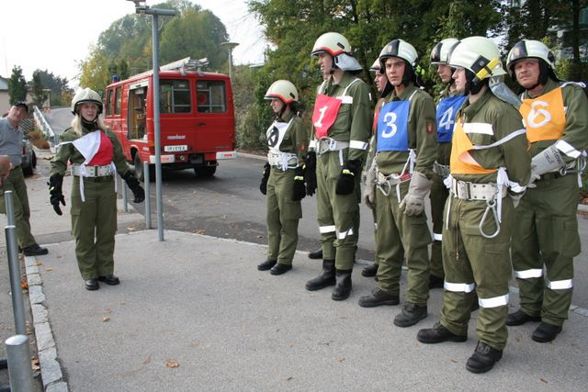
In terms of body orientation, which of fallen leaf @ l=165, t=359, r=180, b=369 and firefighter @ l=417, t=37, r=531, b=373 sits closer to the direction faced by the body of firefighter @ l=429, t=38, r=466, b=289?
the fallen leaf

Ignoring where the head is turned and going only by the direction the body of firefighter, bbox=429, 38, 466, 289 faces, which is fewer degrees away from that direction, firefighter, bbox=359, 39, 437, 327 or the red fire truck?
the firefighter

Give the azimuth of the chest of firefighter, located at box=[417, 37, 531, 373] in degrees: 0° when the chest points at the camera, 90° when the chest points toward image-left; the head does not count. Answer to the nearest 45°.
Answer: approximately 45°

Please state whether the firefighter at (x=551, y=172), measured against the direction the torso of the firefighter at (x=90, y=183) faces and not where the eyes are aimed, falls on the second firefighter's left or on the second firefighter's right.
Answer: on the second firefighter's left

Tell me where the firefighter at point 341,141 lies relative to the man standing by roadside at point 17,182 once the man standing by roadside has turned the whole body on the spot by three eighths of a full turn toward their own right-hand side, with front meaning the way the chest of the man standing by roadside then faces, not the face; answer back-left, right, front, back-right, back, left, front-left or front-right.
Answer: back-left

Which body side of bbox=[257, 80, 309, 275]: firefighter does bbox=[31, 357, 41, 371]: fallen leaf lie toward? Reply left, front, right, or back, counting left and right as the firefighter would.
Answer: front

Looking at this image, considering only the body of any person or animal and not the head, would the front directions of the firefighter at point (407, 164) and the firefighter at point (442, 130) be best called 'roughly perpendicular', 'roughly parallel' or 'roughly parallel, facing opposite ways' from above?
roughly parallel

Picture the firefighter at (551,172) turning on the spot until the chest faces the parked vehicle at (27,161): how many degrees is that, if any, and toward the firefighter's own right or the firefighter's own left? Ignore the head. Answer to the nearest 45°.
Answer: approximately 90° to the firefighter's own right

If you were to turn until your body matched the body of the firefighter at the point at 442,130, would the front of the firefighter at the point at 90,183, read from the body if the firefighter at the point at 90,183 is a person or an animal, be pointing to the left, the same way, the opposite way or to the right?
to the left

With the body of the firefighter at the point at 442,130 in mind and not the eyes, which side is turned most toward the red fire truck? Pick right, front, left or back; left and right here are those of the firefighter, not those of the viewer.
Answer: right

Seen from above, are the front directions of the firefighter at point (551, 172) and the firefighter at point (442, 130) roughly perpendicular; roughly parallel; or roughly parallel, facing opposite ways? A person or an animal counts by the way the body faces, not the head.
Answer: roughly parallel

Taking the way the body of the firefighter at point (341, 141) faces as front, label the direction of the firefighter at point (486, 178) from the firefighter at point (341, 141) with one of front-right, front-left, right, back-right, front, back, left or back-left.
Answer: left
